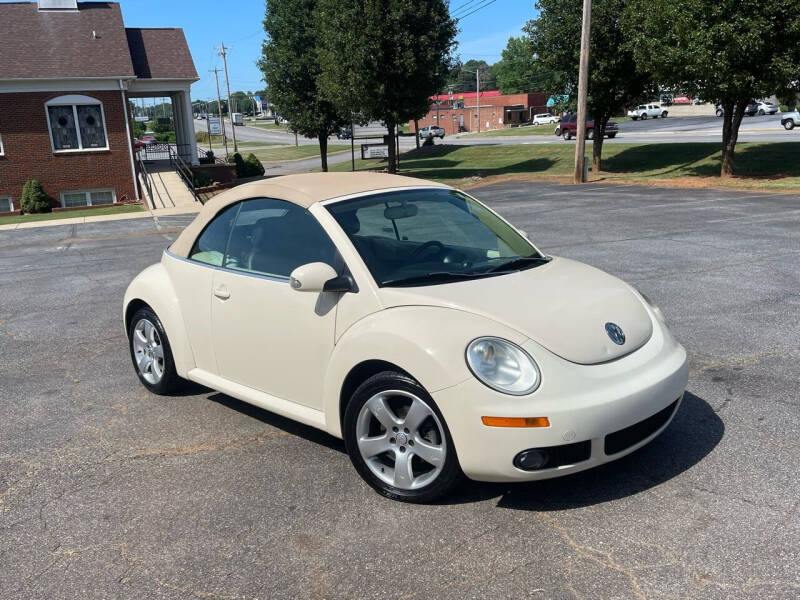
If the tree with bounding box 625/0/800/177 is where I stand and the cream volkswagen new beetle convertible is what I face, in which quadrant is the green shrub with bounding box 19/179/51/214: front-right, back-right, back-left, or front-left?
front-right

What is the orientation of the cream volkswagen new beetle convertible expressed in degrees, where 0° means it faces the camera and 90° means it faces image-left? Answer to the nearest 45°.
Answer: approximately 315°

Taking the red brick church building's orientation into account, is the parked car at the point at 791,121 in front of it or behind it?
in front

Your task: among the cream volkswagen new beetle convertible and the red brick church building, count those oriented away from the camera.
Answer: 0

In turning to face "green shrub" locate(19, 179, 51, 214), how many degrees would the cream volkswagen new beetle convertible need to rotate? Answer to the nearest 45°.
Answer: approximately 180°

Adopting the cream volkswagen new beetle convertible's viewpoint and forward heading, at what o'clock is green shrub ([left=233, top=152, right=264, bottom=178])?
The green shrub is roughly at 7 o'clock from the cream volkswagen new beetle convertible.

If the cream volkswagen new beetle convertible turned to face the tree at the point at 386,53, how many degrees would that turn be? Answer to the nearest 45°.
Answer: approximately 135° to its left
